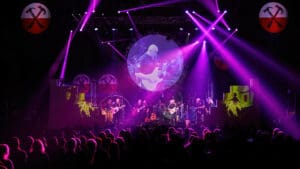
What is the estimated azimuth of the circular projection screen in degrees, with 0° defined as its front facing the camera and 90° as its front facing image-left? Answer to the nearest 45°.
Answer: approximately 0°
